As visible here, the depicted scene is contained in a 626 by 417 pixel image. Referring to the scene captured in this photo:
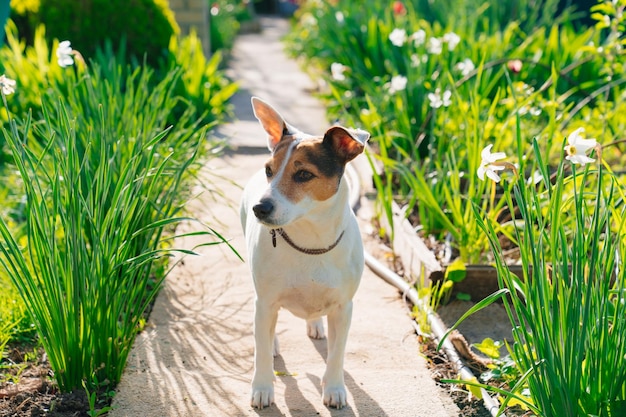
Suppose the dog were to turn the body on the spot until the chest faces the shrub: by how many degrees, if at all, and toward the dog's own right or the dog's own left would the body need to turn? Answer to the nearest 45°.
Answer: approximately 180°

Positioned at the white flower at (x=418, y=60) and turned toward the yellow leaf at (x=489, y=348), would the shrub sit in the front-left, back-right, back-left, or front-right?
back-right

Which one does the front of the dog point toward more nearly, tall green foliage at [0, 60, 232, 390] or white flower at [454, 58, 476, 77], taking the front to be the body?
the tall green foliage

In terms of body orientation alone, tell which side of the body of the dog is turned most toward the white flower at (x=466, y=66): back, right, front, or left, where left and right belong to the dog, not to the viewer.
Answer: back

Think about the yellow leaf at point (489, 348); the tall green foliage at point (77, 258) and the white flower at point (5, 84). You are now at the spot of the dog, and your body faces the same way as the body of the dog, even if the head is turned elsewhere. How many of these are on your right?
2

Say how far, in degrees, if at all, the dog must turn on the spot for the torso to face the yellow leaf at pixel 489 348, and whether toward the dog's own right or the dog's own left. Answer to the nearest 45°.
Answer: approximately 90° to the dog's own left

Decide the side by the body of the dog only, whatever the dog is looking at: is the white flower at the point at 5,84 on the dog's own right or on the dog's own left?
on the dog's own right

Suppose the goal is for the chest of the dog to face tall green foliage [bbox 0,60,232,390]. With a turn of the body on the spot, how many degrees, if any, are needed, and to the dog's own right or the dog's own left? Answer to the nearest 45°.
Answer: approximately 90° to the dog's own right

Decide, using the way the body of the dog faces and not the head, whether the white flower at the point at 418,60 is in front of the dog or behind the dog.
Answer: behind

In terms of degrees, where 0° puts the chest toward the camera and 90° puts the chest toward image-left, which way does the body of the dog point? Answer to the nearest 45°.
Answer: approximately 0°
